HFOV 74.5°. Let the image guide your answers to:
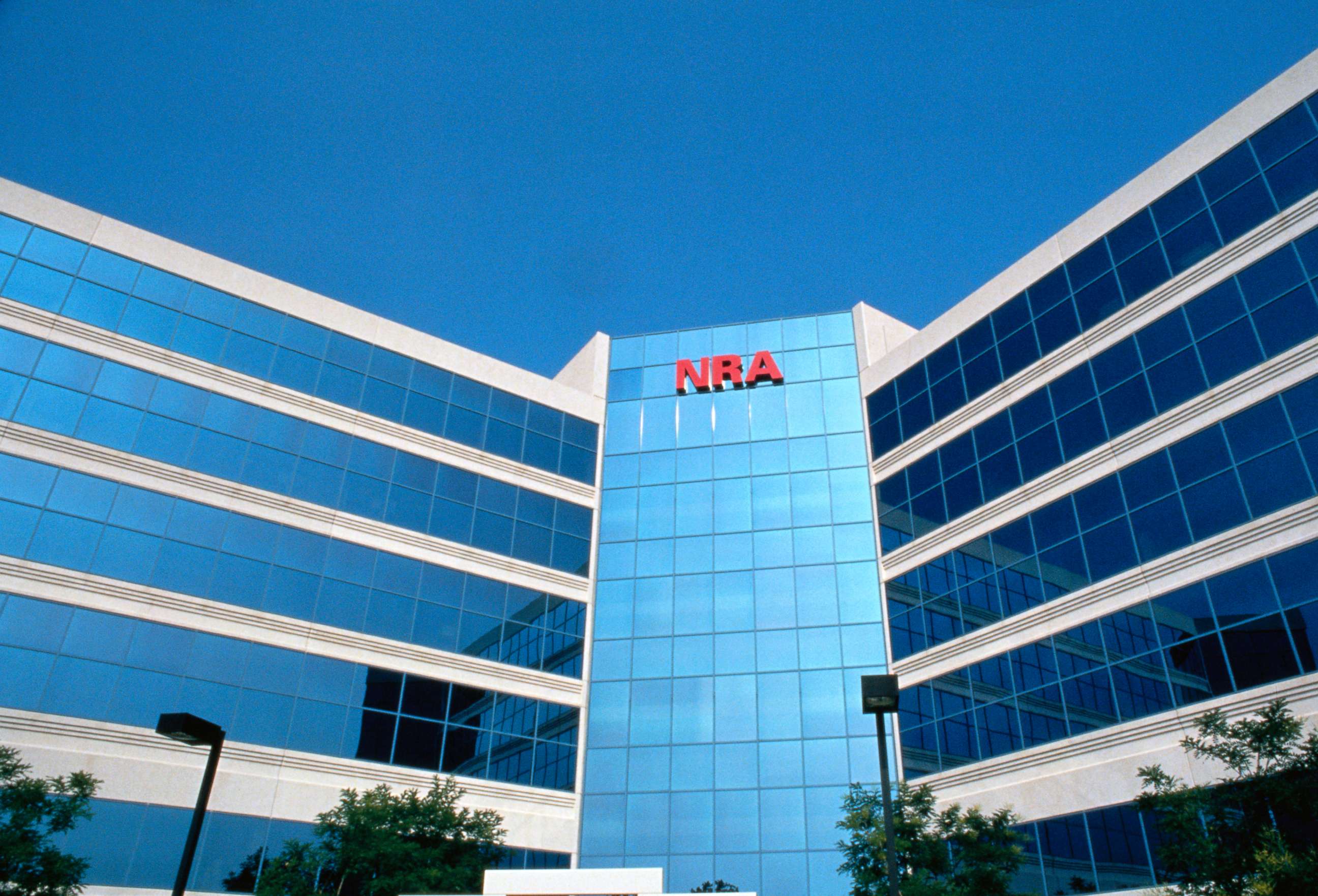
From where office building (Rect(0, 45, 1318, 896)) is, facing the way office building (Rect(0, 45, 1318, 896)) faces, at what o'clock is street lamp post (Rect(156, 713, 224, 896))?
The street lamp post is roughly at 1 o'clock from the office building.

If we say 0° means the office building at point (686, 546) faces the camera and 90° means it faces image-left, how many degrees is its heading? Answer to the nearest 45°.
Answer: approximately 0°

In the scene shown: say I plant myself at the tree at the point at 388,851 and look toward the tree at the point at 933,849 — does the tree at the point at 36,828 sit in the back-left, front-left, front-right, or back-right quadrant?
back-right
